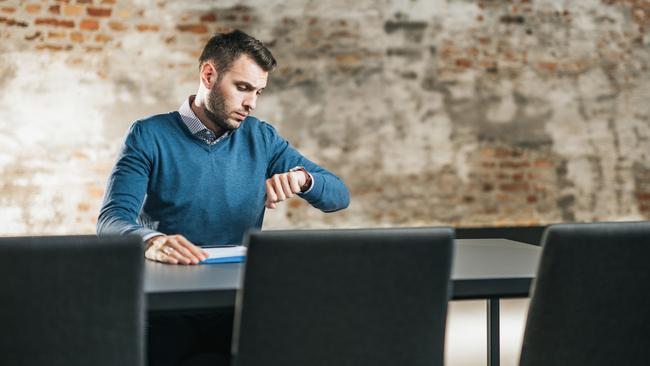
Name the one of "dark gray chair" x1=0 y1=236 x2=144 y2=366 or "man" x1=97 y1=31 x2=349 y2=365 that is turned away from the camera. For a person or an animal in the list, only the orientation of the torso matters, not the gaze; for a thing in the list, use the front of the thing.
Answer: the dark gray chair

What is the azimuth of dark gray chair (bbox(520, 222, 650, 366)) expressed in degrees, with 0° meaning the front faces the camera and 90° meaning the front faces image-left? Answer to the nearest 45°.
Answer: approximately 180°

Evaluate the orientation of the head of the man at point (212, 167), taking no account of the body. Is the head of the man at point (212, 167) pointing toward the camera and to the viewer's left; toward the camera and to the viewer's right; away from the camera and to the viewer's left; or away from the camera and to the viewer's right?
toward the camera and to the viewer's right

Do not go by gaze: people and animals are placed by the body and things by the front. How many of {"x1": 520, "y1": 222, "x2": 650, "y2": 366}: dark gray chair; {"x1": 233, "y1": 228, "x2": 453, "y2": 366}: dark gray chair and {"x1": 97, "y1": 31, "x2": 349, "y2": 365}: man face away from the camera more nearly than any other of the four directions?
2

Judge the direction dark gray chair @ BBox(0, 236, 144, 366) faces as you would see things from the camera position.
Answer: facing away from the viewer

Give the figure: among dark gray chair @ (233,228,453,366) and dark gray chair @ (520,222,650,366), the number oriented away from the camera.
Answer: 2

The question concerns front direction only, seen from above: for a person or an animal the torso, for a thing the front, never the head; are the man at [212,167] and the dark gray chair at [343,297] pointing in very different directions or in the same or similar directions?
very different directions

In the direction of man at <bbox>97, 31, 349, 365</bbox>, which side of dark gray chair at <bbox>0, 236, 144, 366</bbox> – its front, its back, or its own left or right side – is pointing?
front

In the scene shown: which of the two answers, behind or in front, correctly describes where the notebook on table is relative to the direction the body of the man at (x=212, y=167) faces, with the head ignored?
in front

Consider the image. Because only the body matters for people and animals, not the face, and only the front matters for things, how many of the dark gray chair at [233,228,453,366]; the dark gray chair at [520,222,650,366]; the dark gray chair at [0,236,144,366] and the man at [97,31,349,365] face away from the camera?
3

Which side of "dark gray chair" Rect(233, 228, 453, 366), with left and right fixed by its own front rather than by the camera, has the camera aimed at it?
back
